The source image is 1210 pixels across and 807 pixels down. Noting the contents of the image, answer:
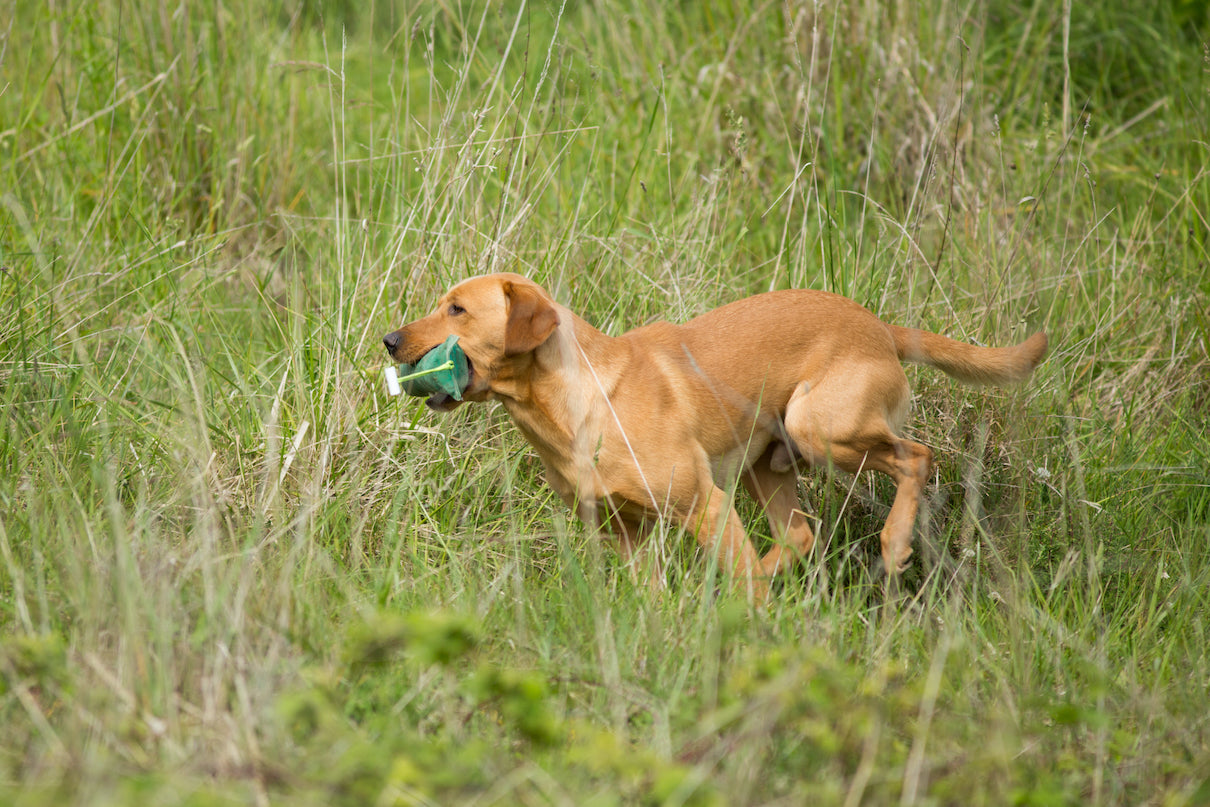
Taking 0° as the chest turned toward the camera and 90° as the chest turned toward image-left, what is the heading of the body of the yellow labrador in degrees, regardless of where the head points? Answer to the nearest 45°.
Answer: approximately 90°
